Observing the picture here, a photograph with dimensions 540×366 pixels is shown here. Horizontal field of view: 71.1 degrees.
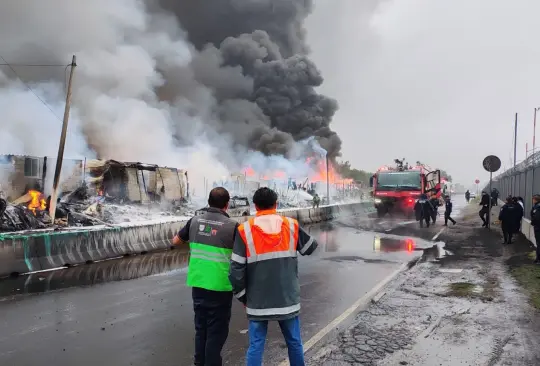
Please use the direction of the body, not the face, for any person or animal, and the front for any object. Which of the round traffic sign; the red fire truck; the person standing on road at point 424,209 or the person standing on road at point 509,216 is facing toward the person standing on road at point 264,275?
the red fire truck

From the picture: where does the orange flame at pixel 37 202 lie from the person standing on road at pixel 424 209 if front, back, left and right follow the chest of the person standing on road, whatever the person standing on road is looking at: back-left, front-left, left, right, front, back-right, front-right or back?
back-left

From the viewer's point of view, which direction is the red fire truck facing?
toward the camera

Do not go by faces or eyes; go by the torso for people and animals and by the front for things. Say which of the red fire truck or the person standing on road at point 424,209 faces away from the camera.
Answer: the person standing on road

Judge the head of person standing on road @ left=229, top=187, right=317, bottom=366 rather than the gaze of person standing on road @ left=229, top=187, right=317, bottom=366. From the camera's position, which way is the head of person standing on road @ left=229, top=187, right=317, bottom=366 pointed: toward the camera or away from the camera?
away from the camera

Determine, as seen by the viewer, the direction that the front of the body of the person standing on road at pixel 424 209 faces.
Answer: away from the camera

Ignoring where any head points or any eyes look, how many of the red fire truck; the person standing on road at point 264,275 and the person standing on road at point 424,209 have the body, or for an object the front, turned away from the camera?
2

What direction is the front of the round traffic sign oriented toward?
away from the camera

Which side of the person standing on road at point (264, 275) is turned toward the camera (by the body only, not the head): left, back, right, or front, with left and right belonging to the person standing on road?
back

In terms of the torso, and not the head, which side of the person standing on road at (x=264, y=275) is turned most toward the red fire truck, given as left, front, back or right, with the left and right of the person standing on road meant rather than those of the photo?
front

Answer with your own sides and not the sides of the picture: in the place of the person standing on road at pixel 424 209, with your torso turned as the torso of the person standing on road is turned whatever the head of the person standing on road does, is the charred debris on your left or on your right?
on your left

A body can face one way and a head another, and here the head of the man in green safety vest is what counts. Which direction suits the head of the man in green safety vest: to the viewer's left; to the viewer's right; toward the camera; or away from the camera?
away from the camera
